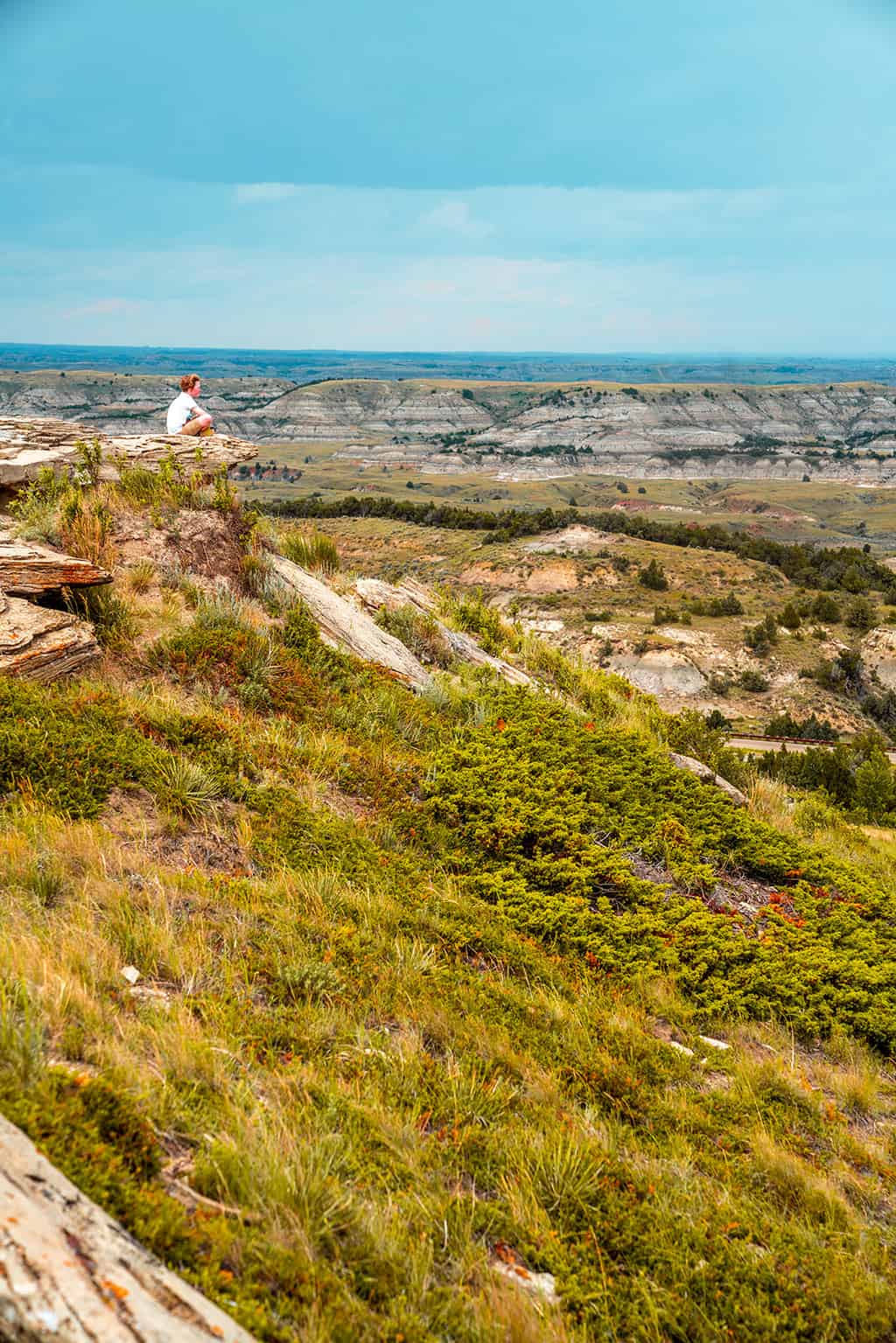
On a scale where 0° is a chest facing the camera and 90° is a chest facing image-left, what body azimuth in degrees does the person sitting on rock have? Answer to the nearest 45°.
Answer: approximately 270°

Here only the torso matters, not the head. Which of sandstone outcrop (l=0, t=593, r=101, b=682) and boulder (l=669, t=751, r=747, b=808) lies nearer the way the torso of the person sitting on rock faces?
the boulder

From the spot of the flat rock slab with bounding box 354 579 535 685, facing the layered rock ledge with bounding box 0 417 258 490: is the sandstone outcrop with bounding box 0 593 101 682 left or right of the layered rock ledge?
left

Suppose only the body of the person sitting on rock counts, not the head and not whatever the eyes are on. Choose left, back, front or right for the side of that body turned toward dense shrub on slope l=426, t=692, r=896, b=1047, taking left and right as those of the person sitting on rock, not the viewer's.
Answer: right

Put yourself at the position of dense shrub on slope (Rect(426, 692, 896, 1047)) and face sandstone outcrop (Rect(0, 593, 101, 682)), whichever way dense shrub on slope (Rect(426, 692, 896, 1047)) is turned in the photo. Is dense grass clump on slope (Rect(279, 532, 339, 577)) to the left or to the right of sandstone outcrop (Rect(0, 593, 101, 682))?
right

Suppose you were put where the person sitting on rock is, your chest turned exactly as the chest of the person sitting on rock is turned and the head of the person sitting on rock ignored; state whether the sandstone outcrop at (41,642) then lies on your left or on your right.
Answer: on your right

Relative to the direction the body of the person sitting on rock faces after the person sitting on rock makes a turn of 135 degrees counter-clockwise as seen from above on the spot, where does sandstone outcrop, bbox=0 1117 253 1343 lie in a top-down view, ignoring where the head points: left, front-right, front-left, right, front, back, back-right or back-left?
back-left

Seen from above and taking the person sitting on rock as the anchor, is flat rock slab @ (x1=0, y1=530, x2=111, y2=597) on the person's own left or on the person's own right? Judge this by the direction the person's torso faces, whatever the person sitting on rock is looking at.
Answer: on the person's own right

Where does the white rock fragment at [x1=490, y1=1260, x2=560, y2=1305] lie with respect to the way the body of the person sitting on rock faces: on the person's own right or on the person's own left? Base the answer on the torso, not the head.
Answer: on the person's own right
